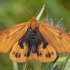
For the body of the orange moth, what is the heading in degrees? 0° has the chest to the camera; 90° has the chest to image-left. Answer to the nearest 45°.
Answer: approximately 180°
